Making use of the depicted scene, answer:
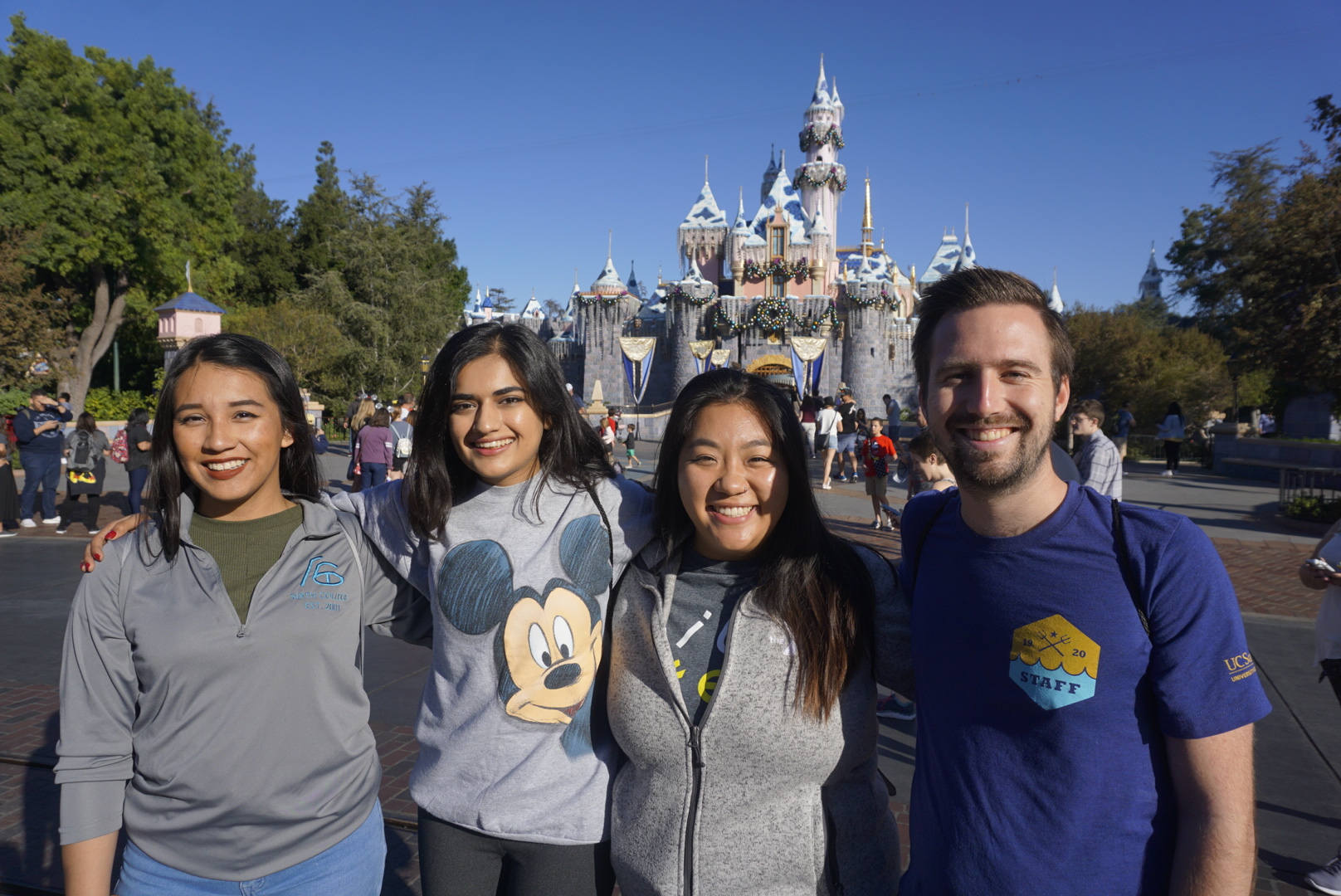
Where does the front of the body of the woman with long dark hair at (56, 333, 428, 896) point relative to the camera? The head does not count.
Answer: toward the camera

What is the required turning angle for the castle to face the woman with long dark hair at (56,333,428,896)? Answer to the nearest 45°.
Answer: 0° — it already faces them

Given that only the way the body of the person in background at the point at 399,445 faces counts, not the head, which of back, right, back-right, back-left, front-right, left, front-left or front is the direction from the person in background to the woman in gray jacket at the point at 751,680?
back

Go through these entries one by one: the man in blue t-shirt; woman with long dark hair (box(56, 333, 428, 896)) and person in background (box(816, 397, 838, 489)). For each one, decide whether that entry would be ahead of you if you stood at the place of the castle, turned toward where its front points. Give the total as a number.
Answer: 3

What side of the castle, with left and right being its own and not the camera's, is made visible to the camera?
front

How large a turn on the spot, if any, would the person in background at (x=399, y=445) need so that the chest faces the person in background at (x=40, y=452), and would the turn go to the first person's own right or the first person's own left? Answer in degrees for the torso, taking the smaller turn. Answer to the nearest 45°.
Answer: approximately 90° to the first person's own left

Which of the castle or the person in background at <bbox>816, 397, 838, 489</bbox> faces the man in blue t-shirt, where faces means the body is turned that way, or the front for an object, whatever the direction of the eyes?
the castle

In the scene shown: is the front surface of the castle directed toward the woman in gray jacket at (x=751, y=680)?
yes

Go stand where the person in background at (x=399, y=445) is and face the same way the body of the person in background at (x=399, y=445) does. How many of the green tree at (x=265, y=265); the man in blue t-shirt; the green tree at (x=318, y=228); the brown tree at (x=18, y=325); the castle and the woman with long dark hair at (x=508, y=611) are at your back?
2

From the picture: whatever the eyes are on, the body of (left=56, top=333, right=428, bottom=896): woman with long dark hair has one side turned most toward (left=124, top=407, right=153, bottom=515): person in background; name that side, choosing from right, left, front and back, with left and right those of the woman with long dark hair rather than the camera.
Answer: back

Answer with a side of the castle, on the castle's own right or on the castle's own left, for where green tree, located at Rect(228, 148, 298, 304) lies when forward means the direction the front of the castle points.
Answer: on the castle's own right

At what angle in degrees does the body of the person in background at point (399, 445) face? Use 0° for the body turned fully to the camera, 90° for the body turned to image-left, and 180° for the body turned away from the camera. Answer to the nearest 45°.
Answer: approximately 180°

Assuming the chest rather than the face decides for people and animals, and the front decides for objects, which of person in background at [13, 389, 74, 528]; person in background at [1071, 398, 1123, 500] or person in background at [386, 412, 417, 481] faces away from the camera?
person in background at [386, 412, 417, 481]

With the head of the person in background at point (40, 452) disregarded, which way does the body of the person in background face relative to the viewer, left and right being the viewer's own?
facing the viewer and to the right of the viewer

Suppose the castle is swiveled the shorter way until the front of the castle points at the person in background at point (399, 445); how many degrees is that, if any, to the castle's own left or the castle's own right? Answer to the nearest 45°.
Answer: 0° — it already faces them

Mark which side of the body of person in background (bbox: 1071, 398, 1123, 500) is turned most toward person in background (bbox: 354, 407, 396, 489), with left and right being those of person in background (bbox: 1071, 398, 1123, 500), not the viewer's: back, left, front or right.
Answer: front
